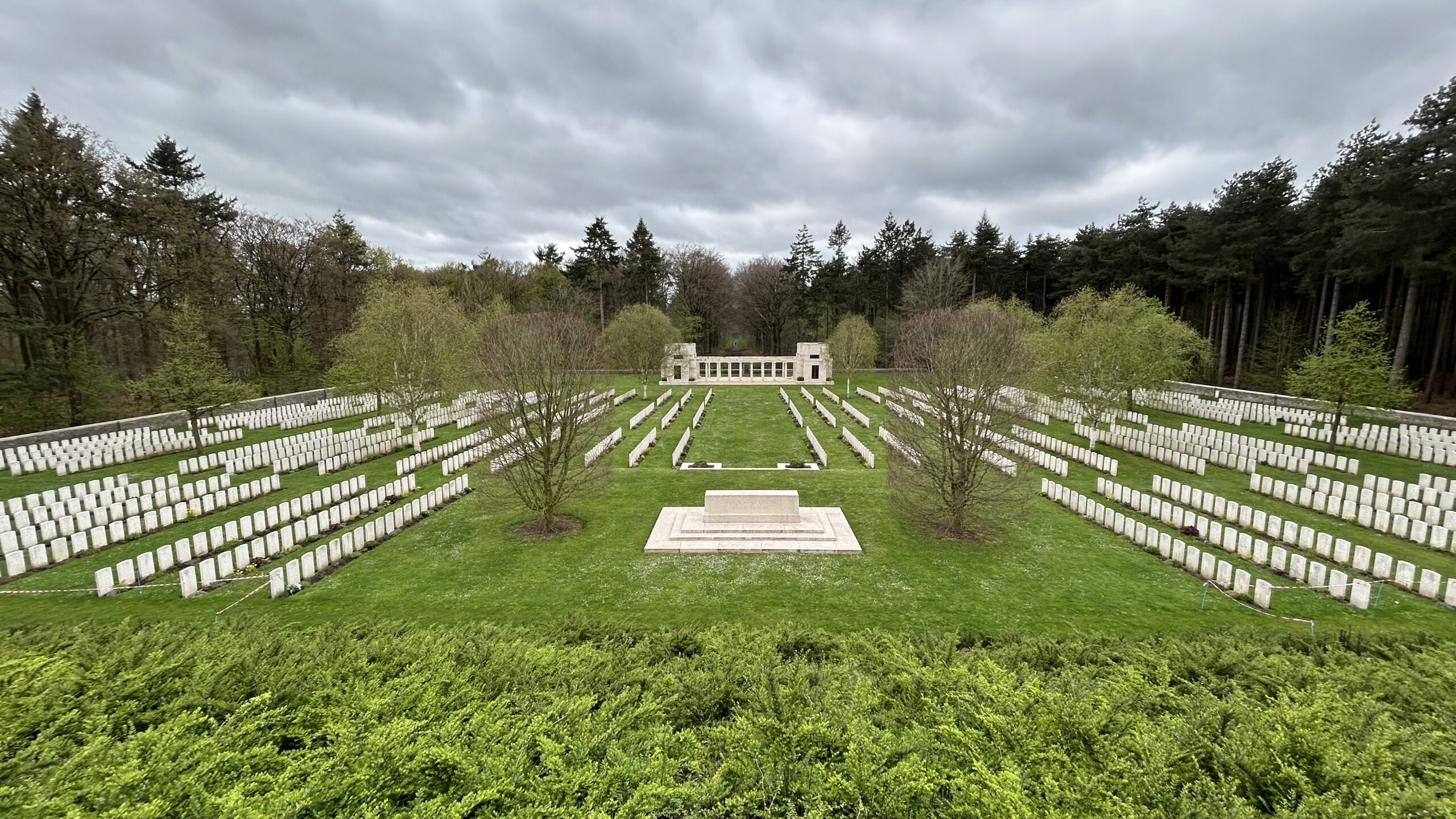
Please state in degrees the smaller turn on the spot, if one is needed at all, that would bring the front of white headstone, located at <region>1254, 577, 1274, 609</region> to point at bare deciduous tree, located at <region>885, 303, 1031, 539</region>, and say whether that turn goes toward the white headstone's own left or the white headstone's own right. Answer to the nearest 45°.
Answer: approximately 45° to the white headstone's own right

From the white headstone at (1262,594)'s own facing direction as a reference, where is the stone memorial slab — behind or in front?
in front

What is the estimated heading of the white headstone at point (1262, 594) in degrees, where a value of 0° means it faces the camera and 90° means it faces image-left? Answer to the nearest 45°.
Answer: approximately 45°

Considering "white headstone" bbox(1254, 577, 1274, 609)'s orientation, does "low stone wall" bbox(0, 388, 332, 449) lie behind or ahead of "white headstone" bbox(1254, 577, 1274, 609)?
ahead

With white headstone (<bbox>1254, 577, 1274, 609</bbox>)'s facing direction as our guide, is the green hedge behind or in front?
in front
